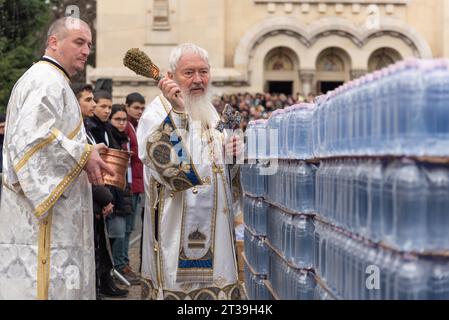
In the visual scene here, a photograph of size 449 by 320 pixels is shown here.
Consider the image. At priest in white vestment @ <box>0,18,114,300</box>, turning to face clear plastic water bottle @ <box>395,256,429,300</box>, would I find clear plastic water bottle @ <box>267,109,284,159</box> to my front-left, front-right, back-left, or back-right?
front-left

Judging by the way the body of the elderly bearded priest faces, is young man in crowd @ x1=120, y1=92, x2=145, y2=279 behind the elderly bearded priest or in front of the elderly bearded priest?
behind

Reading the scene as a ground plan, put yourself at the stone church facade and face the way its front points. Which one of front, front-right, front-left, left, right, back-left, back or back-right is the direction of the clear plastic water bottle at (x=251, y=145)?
front

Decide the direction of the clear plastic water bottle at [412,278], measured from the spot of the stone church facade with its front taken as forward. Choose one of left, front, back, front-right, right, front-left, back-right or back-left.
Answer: front

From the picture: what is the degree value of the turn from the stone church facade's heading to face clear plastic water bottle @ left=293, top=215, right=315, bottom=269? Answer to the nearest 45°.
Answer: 0° — it already faces it

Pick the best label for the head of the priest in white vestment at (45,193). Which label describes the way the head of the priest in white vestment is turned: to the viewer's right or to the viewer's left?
to the viewer's right

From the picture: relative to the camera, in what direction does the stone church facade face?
facing the viewer

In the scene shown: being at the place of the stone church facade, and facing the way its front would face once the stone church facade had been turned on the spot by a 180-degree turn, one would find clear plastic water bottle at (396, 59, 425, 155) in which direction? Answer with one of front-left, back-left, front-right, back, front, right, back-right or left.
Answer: back

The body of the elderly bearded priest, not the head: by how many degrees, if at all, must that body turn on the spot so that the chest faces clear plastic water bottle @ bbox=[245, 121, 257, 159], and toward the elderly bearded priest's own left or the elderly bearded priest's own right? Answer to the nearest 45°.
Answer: approximately 90° to the elderly bearded priest's own left

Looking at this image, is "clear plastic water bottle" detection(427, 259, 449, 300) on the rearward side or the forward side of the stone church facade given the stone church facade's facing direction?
on the forward side

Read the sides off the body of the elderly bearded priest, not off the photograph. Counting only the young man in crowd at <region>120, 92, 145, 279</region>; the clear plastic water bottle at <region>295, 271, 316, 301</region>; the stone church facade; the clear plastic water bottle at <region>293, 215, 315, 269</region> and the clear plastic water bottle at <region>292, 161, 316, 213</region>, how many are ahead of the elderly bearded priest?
3
